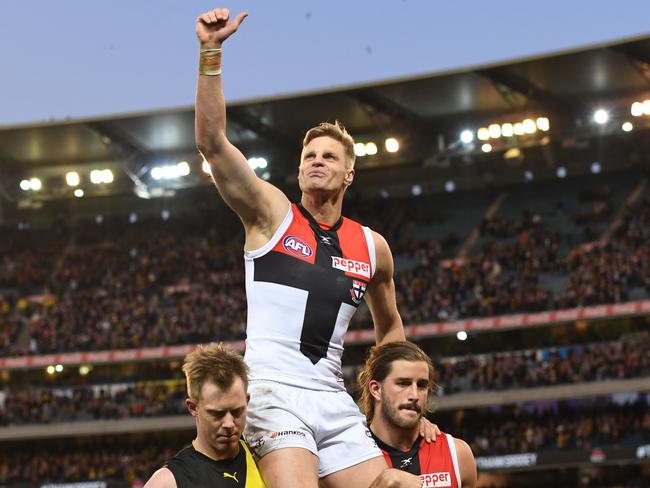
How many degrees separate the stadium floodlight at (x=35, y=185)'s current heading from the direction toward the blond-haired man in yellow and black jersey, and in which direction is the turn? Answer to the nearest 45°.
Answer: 0° — it already faces them

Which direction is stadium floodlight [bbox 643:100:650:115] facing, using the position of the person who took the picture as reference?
facing the viewer

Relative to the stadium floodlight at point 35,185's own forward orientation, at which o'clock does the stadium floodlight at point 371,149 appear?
the stadium floodlight at point 371,149 is roughly at 10 o'clock from the stadium floodlight at point 35,185.

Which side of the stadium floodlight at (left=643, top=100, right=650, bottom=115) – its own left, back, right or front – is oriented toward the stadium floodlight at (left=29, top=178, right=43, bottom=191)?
right

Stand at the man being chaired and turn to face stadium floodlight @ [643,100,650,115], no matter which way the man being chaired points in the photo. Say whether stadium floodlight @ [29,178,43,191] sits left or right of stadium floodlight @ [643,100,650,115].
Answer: left

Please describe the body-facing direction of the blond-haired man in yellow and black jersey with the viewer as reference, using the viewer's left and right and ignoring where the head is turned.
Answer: facing the viewer and to the right of the viewer

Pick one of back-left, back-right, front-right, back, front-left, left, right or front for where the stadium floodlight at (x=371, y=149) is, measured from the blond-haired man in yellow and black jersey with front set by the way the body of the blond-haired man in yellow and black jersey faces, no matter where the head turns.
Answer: back-left

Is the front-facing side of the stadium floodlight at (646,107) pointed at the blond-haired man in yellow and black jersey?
yes

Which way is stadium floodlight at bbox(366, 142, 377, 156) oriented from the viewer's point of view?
toward the camera

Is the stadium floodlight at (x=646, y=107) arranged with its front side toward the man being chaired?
yes

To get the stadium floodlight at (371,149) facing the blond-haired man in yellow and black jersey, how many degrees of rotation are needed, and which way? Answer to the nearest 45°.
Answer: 0° — it already faces them

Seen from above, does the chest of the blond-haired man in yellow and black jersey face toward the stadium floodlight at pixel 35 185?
no

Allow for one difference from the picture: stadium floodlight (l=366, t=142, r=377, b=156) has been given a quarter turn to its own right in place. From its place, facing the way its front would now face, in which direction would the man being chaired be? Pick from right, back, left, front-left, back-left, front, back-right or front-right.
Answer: left
